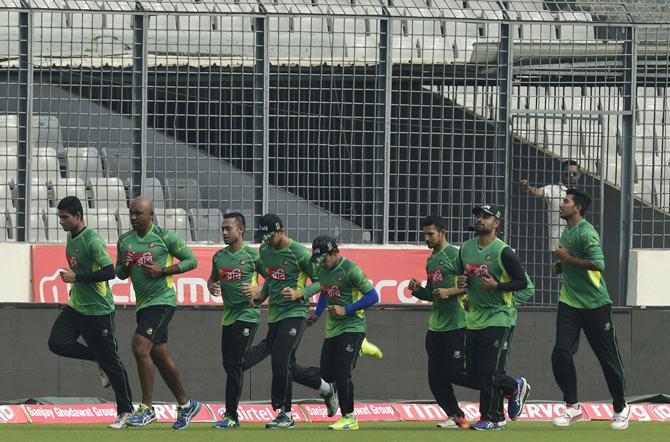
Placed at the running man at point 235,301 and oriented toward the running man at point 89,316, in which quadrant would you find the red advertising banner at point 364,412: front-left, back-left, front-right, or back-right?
back-right

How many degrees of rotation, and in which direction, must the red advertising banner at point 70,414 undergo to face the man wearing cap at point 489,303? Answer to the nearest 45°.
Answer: approximately 45° to its left

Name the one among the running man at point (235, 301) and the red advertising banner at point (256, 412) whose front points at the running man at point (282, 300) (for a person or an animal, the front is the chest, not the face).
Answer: the red advertising banner

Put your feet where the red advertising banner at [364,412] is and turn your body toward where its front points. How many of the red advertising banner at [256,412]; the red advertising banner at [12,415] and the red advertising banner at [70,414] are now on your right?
3

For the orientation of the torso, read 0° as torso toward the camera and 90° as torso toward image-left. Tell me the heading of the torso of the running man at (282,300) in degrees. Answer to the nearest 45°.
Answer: approximately 45°

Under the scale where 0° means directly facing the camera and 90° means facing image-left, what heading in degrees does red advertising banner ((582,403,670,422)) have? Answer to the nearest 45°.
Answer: approximately 0°

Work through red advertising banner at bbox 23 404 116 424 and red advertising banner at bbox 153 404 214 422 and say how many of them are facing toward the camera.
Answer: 2

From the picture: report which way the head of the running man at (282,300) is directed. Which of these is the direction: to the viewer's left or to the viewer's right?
to the viewer's left

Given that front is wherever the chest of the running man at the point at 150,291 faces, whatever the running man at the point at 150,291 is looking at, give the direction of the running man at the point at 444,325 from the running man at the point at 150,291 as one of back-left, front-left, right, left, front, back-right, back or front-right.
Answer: back-left

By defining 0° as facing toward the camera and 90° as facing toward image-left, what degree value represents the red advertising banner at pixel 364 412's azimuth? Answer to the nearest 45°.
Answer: approximately 0°
